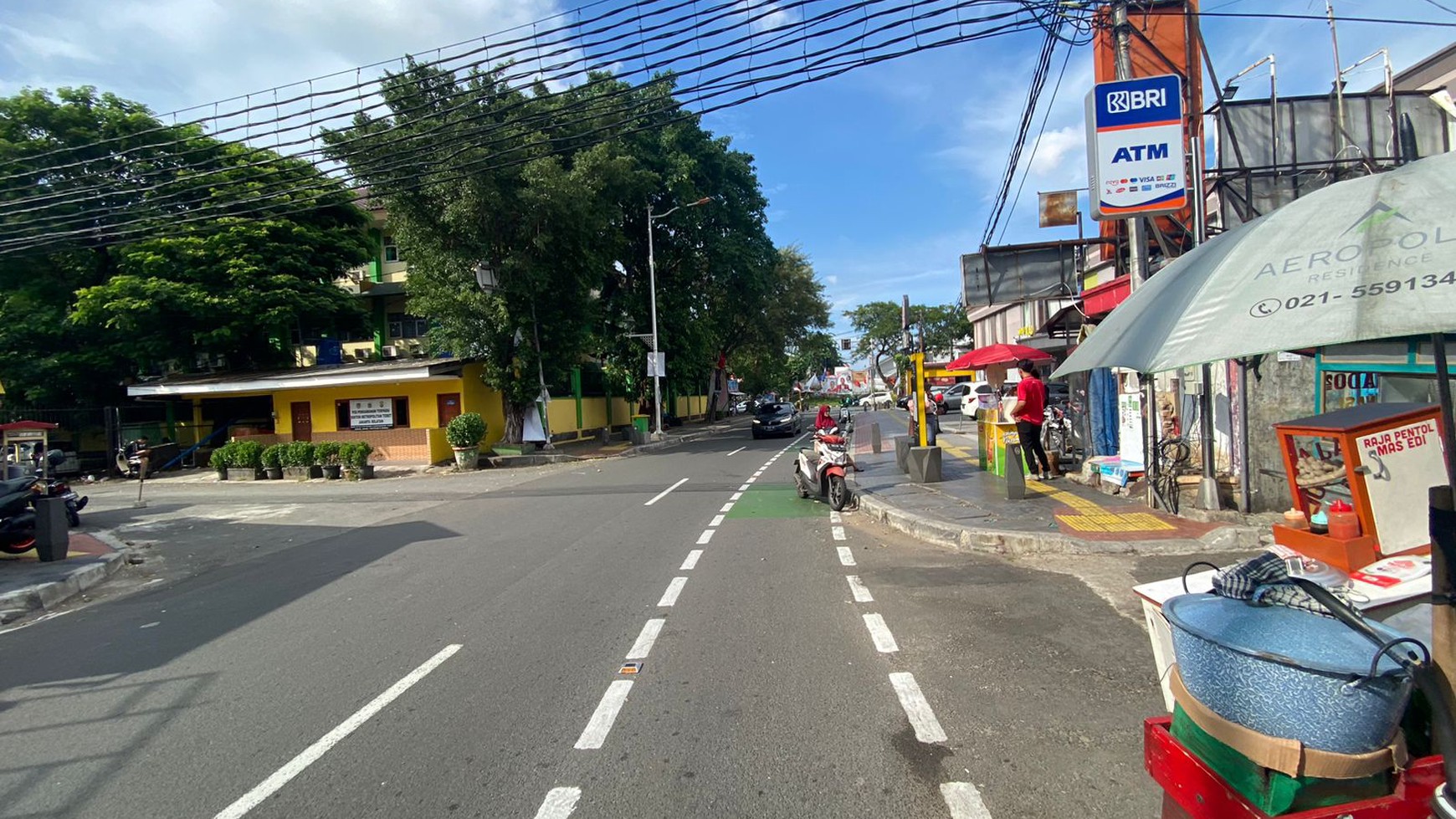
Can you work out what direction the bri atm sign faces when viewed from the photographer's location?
facing the viewer

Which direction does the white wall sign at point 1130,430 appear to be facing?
toward the camera

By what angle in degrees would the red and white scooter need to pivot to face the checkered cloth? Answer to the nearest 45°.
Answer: approximately 45° to its right

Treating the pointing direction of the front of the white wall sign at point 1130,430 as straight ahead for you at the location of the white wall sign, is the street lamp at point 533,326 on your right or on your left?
on your right

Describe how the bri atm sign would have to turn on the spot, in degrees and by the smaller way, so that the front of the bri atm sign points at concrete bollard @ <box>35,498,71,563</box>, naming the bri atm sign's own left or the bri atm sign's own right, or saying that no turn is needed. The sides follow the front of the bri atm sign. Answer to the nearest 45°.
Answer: approximately 45° to the bri atm sign's own right

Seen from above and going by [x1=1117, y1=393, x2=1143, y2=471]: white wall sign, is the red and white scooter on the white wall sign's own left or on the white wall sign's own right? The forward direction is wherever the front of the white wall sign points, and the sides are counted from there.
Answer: on the white wall sign's own right

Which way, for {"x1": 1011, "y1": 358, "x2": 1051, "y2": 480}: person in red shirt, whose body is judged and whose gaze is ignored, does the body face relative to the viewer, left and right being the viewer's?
facing away from the viewer and to the left of the viewer

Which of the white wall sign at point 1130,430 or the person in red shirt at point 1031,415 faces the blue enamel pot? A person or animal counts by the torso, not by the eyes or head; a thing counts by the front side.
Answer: the white wall sign

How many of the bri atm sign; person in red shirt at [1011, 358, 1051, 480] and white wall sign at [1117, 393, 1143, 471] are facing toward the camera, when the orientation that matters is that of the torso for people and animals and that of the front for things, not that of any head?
2

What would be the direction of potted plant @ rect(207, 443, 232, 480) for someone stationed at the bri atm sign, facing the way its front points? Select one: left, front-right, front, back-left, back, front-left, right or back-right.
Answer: right

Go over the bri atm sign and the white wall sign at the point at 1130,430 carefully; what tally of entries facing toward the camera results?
2

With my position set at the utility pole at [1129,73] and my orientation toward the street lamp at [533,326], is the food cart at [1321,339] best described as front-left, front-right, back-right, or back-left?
back-left

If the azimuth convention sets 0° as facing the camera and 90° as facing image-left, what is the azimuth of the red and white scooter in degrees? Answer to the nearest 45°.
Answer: approximately 315°

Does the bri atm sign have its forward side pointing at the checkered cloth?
yes

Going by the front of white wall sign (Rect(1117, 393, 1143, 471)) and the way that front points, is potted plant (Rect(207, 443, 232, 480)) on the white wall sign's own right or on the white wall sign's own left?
on the white wall sign's own right
